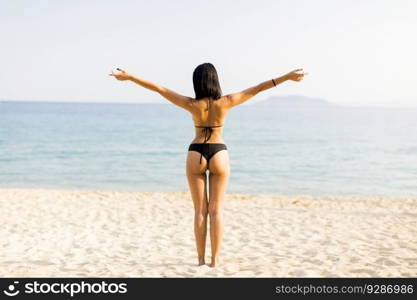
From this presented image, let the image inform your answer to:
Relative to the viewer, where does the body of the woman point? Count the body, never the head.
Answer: away from the camera

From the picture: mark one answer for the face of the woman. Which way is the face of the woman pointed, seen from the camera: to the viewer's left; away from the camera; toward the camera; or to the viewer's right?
away from the camera
